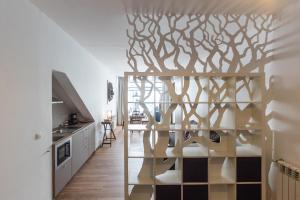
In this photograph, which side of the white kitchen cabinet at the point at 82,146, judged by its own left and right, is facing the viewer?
right

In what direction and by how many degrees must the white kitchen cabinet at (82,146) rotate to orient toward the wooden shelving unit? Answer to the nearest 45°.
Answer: approximately 45° to its right

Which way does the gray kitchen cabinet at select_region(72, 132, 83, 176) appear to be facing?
to the viewer's right

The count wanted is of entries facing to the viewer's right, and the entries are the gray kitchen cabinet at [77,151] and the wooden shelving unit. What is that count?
1

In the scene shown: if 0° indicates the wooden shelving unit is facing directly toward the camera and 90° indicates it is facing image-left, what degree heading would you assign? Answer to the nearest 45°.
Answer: approximately 0°

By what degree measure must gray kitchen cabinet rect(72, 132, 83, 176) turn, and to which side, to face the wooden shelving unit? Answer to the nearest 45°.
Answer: approximately 45° to its right
